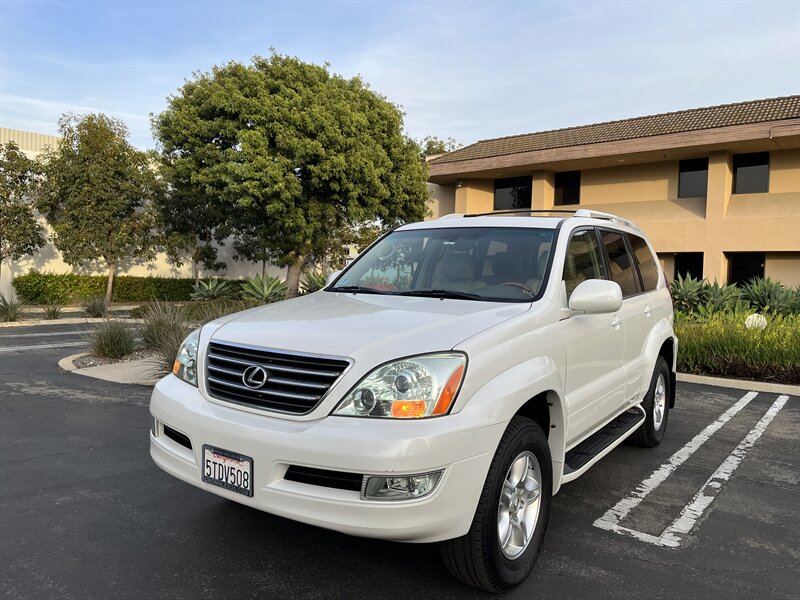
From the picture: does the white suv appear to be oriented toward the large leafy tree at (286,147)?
no

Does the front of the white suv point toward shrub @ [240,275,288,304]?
no

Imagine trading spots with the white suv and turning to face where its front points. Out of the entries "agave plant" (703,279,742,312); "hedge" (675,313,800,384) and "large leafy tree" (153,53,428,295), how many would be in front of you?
0

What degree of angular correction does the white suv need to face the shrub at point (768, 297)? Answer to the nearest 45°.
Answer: approximately 180°

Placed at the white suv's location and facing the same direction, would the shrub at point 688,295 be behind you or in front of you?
behind

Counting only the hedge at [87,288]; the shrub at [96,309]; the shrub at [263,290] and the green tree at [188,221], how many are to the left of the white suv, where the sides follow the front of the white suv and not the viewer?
0

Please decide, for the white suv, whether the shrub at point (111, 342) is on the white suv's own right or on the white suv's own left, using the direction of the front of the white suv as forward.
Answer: on the white suv's own right

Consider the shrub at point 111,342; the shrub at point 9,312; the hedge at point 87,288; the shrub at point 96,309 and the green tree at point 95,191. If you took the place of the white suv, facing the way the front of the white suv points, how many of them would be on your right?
5

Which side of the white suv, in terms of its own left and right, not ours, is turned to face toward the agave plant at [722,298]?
back

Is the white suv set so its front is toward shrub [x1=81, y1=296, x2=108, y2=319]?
no

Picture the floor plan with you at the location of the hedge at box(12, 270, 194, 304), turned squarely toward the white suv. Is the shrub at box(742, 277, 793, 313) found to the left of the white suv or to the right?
left

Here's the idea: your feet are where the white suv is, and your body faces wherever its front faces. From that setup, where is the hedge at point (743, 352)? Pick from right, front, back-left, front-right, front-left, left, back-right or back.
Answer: back

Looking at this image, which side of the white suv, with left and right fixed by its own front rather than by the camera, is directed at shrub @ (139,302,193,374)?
right

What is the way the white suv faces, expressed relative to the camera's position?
facing the viewer and to the left of the viewer

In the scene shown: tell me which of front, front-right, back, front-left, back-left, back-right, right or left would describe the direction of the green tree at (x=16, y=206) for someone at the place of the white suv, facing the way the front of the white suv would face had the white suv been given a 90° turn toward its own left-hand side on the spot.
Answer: back

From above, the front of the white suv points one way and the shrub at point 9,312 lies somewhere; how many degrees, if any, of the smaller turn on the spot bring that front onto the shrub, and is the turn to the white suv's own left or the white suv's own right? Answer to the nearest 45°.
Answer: approximately 90° to the white suv's own right

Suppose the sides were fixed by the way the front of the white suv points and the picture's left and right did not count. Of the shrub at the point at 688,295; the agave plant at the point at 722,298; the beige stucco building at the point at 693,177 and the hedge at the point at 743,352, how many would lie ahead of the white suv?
0

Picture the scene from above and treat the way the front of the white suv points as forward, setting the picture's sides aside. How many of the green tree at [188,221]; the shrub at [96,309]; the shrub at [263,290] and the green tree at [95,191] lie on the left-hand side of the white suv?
0

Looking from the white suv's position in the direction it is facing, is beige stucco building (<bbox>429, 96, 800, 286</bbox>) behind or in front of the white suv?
behind
